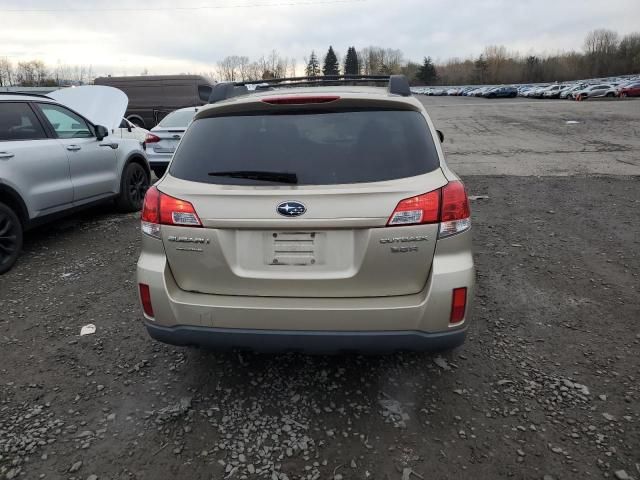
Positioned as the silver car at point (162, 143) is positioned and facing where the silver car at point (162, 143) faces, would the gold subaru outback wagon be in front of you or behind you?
behind

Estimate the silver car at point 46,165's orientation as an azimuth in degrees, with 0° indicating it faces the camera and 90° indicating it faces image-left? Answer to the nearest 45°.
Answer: approximately 225°

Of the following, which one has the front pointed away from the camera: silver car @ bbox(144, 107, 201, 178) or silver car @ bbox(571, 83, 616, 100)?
silver car @ bbox(144, 107, 201, 178)

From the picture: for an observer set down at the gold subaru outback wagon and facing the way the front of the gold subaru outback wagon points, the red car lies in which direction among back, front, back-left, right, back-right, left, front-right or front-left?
front-right

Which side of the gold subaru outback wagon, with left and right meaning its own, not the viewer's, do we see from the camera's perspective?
back

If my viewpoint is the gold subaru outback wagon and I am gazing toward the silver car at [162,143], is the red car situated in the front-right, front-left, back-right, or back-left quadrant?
front-right

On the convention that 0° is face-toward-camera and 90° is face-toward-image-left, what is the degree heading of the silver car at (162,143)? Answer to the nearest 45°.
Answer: approximately 180°

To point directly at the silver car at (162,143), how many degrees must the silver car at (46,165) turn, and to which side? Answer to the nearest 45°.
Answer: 0° — it already faces it

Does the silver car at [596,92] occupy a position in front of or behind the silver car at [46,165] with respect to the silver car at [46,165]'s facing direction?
in front

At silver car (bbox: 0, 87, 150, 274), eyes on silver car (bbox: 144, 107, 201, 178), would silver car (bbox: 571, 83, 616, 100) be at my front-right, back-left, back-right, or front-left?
front-right

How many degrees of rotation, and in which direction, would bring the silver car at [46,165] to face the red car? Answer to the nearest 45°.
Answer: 0° — it already faces it

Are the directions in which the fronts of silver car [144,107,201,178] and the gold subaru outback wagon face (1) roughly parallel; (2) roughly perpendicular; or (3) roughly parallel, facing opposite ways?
roughly parallel
